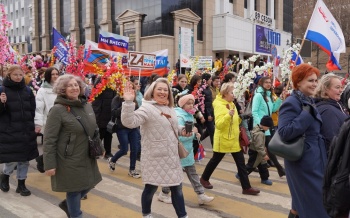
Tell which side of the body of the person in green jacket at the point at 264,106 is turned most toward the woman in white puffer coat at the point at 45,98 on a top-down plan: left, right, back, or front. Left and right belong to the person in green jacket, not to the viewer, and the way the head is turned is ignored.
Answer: right

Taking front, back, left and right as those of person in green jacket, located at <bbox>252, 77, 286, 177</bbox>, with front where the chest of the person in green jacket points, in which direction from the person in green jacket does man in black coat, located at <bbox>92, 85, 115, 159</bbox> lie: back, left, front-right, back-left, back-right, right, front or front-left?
back-right

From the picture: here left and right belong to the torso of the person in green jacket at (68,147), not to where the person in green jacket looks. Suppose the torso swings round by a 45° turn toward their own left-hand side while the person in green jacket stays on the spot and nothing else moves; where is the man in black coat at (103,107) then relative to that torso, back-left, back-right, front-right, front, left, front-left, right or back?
left

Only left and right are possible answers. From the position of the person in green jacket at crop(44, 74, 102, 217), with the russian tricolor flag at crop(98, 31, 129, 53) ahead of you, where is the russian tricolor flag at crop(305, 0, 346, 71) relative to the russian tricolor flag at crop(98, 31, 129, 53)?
right

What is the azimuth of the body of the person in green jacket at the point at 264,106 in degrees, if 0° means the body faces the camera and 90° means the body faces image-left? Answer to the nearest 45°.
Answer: approximately 315°

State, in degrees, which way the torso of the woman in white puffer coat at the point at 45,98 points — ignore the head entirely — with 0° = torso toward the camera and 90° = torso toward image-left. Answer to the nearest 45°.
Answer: approximately 315°
